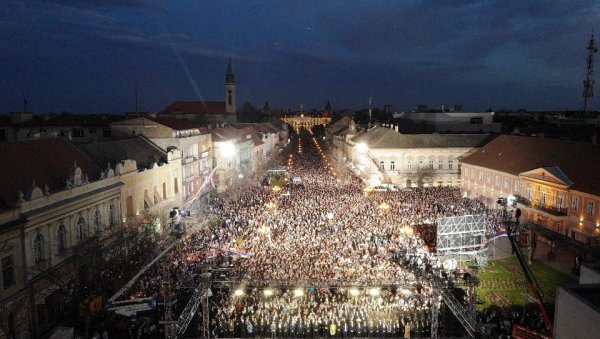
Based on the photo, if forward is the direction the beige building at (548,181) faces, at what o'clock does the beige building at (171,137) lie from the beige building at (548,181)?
the beige building at (171,137) is roughly at 1 o'clock from the beige building at (548,181).

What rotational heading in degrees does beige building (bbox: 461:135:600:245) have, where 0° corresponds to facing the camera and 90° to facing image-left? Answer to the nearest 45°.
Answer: approximately 45°

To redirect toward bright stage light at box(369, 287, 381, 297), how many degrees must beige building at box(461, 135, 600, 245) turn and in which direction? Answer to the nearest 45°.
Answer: approximately 45° to its left

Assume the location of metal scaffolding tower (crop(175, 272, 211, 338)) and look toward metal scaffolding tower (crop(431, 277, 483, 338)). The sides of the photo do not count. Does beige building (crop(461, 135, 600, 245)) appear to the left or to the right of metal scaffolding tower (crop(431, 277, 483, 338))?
left

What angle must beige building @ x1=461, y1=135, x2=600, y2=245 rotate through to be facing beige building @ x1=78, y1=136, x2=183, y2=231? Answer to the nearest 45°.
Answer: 0° — it already faces it

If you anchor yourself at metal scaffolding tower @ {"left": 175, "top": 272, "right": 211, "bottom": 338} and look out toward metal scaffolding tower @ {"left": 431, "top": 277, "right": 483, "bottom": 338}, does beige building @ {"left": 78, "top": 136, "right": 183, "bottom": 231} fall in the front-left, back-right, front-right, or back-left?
back-left
